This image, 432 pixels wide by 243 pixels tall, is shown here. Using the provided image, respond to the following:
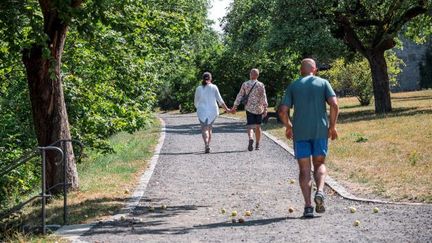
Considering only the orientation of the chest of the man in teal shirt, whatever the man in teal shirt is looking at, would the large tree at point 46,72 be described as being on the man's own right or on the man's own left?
on the man's own left

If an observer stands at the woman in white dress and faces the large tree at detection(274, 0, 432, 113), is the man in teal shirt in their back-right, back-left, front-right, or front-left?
back-right

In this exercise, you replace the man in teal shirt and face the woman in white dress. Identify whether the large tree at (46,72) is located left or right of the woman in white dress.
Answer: left

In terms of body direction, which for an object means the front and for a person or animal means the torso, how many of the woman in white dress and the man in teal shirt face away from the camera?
2

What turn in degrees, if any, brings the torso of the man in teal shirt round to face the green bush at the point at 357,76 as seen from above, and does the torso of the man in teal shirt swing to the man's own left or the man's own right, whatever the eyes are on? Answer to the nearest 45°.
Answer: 0° — they already face it

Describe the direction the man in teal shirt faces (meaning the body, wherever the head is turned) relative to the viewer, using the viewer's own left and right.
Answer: facing away from the viewer

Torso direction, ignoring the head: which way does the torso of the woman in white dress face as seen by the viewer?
away from the camera

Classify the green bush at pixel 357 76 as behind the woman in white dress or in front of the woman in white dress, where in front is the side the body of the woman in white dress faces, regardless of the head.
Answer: in front

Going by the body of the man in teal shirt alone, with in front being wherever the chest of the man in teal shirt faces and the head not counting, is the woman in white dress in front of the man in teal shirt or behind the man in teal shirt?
in front

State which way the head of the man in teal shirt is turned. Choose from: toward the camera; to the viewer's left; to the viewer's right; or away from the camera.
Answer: away from the camera
